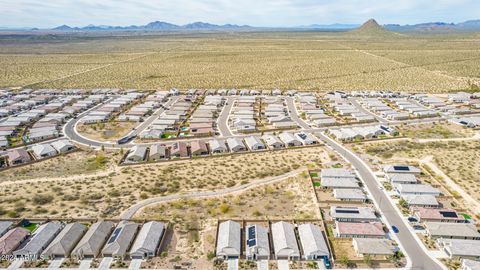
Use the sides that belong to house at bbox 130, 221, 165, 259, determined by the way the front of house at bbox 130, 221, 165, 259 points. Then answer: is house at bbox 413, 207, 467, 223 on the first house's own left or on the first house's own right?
on the first house's own left

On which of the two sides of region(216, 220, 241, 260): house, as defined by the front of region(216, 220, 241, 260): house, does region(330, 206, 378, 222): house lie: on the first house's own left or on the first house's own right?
on the first house's own left

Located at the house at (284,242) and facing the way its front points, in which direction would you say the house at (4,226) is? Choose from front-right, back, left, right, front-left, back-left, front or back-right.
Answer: right

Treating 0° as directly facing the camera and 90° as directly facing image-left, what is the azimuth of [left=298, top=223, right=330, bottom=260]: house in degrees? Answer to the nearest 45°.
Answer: approximately 0°

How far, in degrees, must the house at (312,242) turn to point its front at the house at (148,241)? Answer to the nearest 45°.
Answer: approximately 90° to its right

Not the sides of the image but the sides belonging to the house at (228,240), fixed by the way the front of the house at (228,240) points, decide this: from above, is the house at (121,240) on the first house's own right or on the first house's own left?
on the first house's own right

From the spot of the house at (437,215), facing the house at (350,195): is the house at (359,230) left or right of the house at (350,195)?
left

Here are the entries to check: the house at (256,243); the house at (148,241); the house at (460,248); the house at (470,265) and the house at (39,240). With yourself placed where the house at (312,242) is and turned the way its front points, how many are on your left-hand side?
2

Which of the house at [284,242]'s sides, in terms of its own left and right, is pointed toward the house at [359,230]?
left

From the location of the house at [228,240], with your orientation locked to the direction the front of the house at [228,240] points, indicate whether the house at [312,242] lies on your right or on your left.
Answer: on your left
